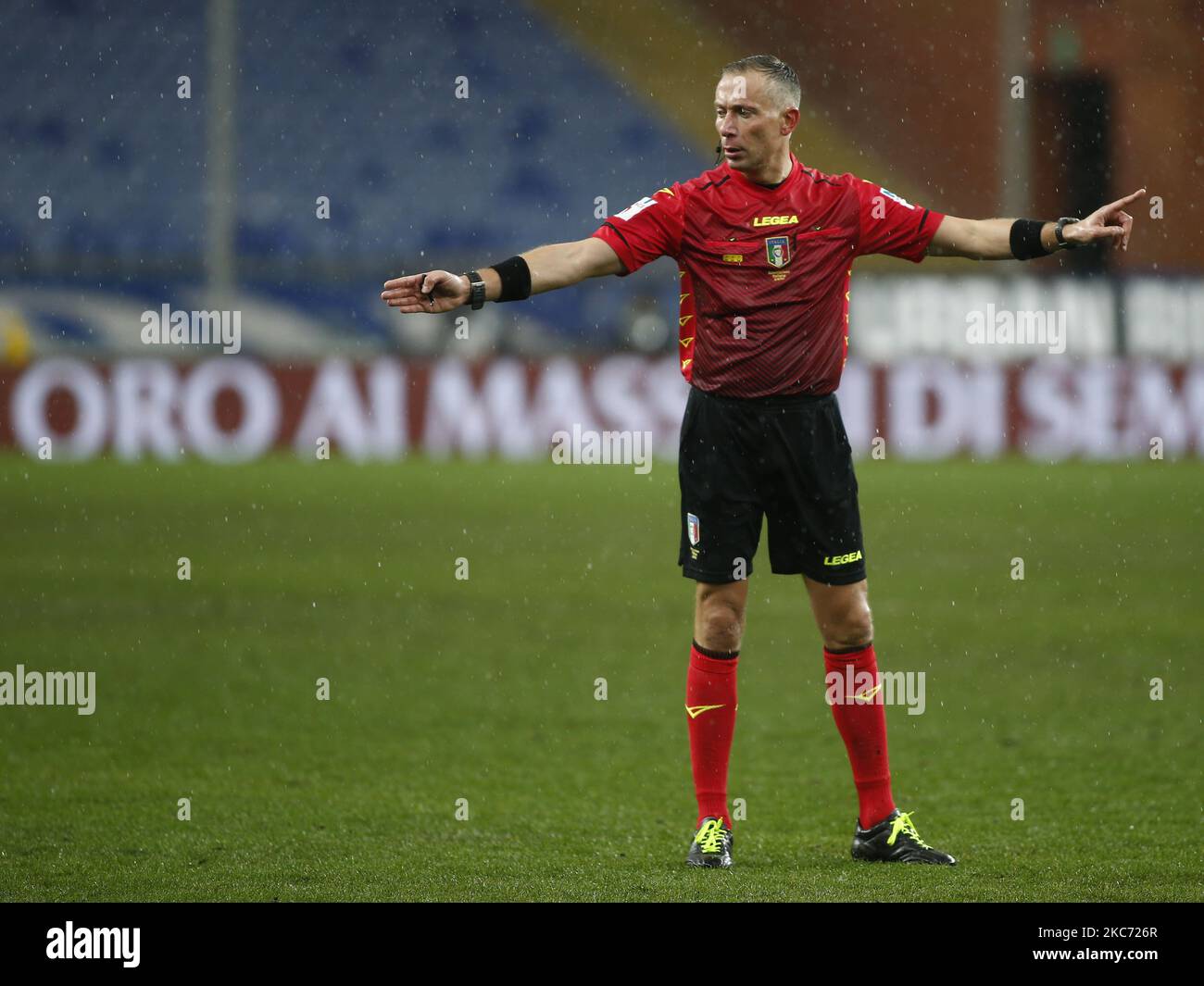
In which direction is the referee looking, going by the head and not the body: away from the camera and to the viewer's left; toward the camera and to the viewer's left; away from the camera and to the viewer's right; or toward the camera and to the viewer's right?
toward the camera and to the viewer's left

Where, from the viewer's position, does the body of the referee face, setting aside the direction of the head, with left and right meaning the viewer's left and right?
facing the viewer
